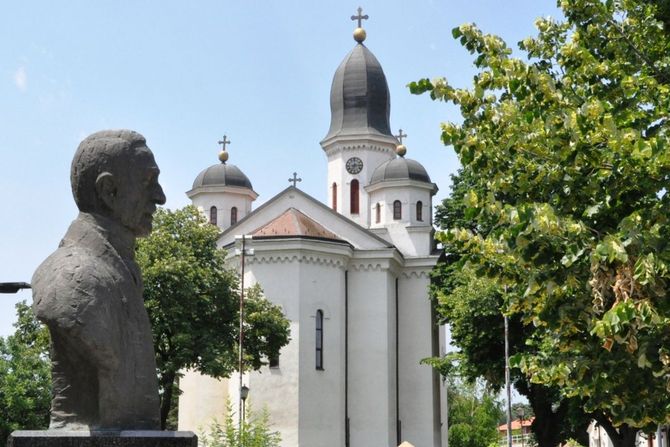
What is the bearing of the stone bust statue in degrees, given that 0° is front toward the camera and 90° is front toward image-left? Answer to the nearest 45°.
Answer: approximately 270°

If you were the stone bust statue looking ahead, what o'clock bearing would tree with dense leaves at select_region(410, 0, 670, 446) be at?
The tree with dense leaves is roughly at 11 o'clock from the stone bust statue.

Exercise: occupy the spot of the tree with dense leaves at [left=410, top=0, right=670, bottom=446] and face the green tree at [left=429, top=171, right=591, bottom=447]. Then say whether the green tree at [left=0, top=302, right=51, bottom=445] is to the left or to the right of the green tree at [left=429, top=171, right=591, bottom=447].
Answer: left

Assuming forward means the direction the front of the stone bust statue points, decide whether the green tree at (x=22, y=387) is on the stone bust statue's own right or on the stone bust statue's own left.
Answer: on the stone bust statue's own left

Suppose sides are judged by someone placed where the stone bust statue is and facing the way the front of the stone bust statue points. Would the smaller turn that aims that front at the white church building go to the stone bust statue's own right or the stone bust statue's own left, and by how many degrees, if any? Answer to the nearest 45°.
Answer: approximately 90° to the stone bust statue's own left

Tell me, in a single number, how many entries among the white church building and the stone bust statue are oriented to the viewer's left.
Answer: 0

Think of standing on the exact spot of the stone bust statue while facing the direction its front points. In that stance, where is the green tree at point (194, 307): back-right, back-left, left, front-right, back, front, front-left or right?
left

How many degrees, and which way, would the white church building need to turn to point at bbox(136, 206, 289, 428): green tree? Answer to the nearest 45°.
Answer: approximately 135° to its right
